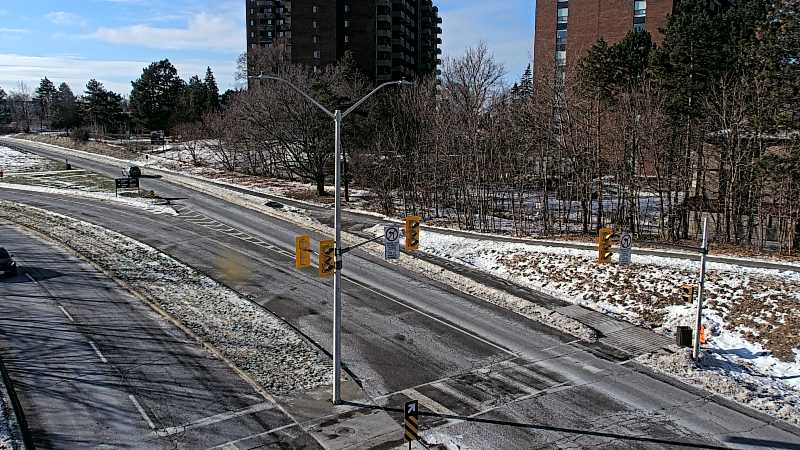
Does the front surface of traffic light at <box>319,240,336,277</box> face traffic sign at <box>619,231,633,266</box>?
no

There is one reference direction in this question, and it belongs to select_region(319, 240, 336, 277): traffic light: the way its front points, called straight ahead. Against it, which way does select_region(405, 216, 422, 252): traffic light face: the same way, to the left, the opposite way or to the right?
the same way

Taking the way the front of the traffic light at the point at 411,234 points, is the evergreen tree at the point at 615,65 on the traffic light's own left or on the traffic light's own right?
on the traffic light's own left

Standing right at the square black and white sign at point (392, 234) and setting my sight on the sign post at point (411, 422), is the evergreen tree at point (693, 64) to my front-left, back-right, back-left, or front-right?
back-left

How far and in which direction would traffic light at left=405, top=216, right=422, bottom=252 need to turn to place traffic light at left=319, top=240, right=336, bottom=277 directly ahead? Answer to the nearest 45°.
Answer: approximately 90° to its right

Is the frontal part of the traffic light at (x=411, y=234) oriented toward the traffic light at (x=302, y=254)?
no

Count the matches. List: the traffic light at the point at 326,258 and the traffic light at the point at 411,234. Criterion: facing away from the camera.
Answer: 0

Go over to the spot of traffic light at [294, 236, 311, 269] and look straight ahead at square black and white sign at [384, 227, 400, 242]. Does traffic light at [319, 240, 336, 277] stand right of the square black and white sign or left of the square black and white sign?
right

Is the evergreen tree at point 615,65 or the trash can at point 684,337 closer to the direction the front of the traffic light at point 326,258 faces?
the trash can

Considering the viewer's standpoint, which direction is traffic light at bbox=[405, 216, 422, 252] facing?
facing the viewer and to the right of the viewer

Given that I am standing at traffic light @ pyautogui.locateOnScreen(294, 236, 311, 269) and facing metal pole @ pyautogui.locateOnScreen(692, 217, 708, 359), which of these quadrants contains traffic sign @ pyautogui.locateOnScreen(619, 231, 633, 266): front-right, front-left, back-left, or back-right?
front-left

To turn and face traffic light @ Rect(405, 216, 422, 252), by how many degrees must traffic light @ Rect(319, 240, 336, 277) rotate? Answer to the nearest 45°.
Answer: approximately 90° to its left

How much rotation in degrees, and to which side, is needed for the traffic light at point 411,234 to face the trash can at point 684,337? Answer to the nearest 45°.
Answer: approximately 45° to its left

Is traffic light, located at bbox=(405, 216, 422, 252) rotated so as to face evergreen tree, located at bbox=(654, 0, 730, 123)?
no

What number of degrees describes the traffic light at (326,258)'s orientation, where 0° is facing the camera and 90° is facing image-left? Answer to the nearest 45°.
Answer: approximately 315°

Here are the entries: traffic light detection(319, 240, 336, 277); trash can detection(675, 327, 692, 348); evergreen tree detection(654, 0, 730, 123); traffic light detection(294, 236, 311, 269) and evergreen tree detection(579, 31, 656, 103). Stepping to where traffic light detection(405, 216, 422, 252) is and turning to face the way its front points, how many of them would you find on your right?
2
